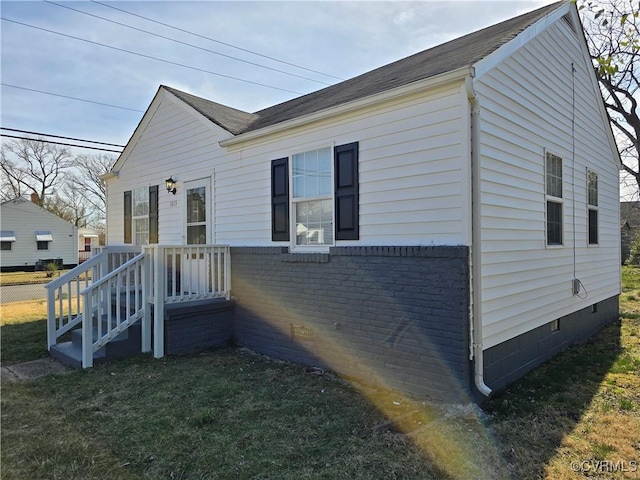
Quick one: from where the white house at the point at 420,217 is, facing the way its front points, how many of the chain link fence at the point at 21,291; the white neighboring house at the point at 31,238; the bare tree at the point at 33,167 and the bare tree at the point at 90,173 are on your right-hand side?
4

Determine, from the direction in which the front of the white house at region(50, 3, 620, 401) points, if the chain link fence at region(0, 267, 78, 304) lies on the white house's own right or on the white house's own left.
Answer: on the white house's own right

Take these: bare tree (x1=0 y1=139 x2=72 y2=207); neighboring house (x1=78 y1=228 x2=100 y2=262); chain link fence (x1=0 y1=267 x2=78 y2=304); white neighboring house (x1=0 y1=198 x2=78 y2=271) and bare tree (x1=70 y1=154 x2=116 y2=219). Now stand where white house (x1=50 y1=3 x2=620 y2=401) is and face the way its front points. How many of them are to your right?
5

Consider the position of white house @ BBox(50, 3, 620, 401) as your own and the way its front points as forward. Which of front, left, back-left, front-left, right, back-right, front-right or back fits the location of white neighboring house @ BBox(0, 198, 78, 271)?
right

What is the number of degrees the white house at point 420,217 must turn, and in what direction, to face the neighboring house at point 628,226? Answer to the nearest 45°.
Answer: approximately 180°

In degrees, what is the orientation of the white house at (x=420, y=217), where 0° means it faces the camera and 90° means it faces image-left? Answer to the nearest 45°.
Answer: approximately 45°

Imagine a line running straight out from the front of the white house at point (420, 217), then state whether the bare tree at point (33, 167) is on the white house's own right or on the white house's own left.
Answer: on the white house's own right

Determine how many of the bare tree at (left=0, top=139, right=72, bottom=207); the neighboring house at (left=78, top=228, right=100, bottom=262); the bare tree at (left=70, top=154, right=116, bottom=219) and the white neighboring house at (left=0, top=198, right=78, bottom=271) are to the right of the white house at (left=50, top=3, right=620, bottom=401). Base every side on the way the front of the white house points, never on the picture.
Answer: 4

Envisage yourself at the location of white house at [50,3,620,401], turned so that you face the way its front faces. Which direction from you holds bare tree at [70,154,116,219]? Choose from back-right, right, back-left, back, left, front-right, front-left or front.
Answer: right

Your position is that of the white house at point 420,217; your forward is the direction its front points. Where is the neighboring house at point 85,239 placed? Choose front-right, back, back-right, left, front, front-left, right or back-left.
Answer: right
